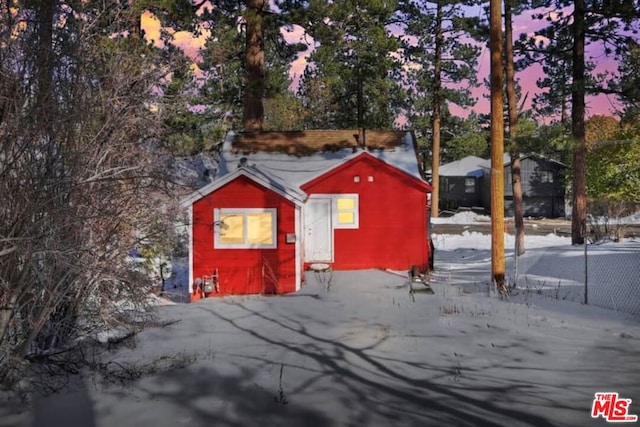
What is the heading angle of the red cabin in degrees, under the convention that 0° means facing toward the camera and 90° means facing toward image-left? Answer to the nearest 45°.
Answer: approximately 0°

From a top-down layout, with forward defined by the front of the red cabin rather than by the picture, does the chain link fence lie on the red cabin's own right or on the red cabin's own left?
on the red cabin's own left

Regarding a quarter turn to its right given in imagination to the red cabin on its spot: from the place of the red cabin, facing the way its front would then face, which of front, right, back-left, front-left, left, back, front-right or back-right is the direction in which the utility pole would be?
back-left

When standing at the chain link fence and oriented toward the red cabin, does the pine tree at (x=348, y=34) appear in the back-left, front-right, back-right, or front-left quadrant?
front-right
